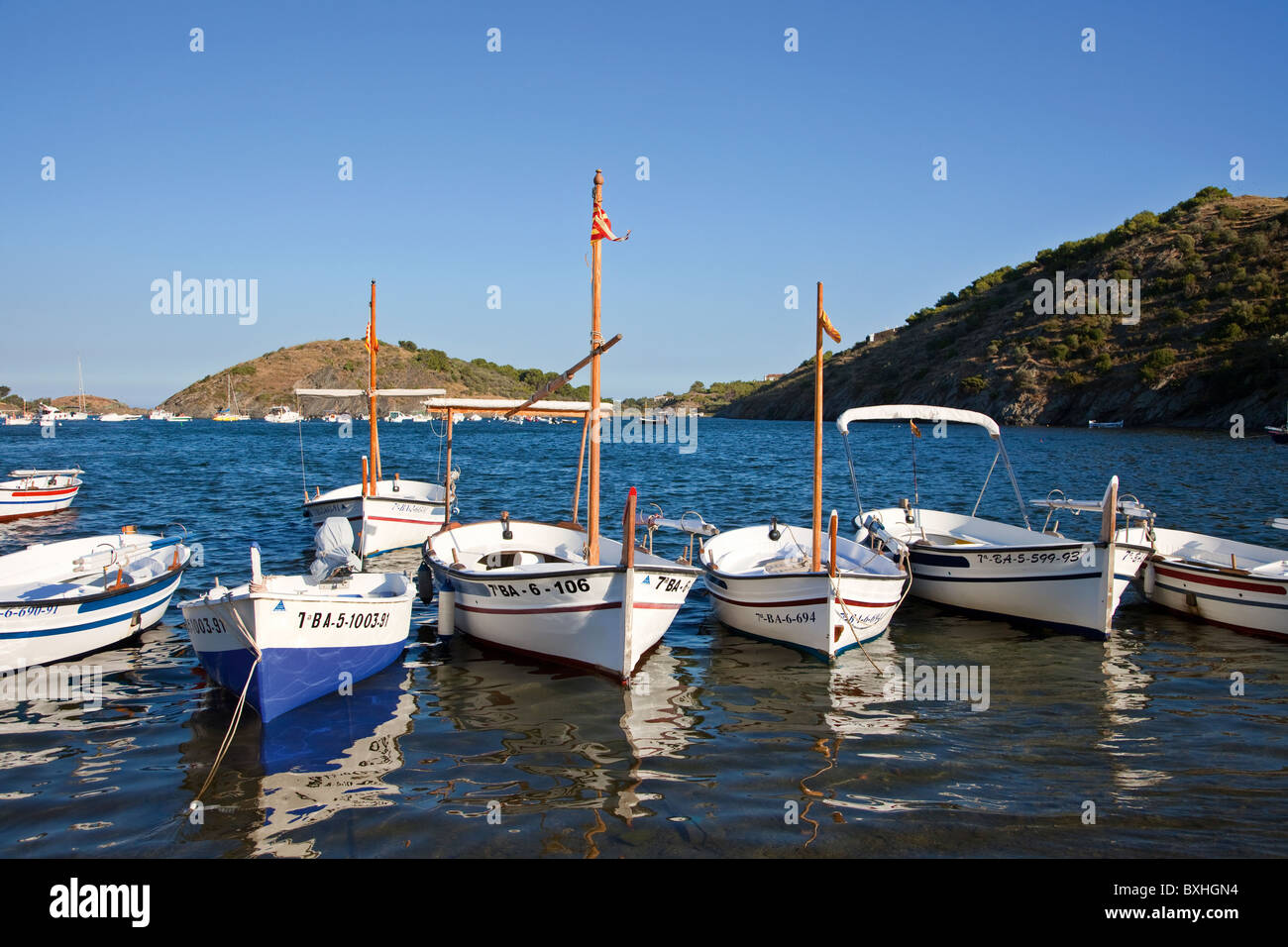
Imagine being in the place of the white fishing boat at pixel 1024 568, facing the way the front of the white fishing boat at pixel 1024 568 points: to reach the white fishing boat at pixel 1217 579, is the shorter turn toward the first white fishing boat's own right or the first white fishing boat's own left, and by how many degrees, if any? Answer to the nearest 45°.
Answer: approximately 45° to the first white fishing boat's own left

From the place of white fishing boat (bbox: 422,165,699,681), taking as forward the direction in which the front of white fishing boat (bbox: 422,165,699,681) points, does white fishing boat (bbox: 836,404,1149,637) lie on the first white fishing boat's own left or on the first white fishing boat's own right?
on the first white fishing boat's own left

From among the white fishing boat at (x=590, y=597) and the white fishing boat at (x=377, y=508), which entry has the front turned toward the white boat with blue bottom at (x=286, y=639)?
the white fishing boat at (x=377, y=508)

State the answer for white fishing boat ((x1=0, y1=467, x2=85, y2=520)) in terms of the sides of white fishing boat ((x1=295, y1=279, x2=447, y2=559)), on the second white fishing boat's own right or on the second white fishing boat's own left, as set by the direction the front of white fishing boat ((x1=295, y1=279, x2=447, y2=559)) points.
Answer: on the second white fishing boat's own right

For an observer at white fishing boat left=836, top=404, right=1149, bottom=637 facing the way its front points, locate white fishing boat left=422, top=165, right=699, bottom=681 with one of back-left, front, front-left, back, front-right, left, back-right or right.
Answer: right

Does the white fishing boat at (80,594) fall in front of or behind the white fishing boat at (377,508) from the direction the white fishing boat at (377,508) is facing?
in front
